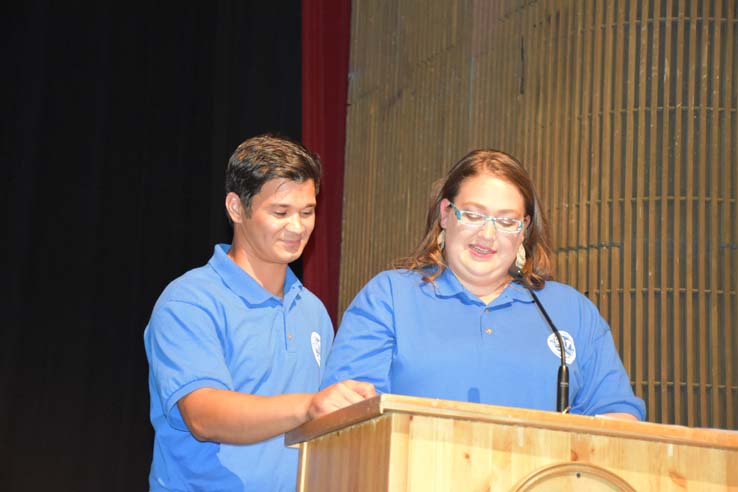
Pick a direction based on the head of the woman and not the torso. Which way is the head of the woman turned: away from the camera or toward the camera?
toward the camera

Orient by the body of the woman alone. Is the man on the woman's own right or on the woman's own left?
on the woman's own right

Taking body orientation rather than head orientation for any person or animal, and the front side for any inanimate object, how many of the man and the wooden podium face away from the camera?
0

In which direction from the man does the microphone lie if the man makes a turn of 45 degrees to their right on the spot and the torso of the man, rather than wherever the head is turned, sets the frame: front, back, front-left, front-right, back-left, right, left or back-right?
front-left

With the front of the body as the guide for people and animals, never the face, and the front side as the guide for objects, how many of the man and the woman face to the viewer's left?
0

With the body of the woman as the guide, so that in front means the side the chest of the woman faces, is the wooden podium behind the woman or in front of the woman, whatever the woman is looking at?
in front

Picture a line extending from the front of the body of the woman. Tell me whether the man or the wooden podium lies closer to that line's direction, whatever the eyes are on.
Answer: the wooden podium

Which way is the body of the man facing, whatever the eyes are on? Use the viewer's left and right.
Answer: facing the viewer and to the right of the viewer

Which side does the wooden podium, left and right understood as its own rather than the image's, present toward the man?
back

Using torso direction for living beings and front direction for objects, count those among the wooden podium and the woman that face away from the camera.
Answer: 0

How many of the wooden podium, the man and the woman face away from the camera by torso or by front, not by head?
0

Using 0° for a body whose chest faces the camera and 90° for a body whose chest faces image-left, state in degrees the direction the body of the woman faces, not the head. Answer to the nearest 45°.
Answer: approximately 0°
